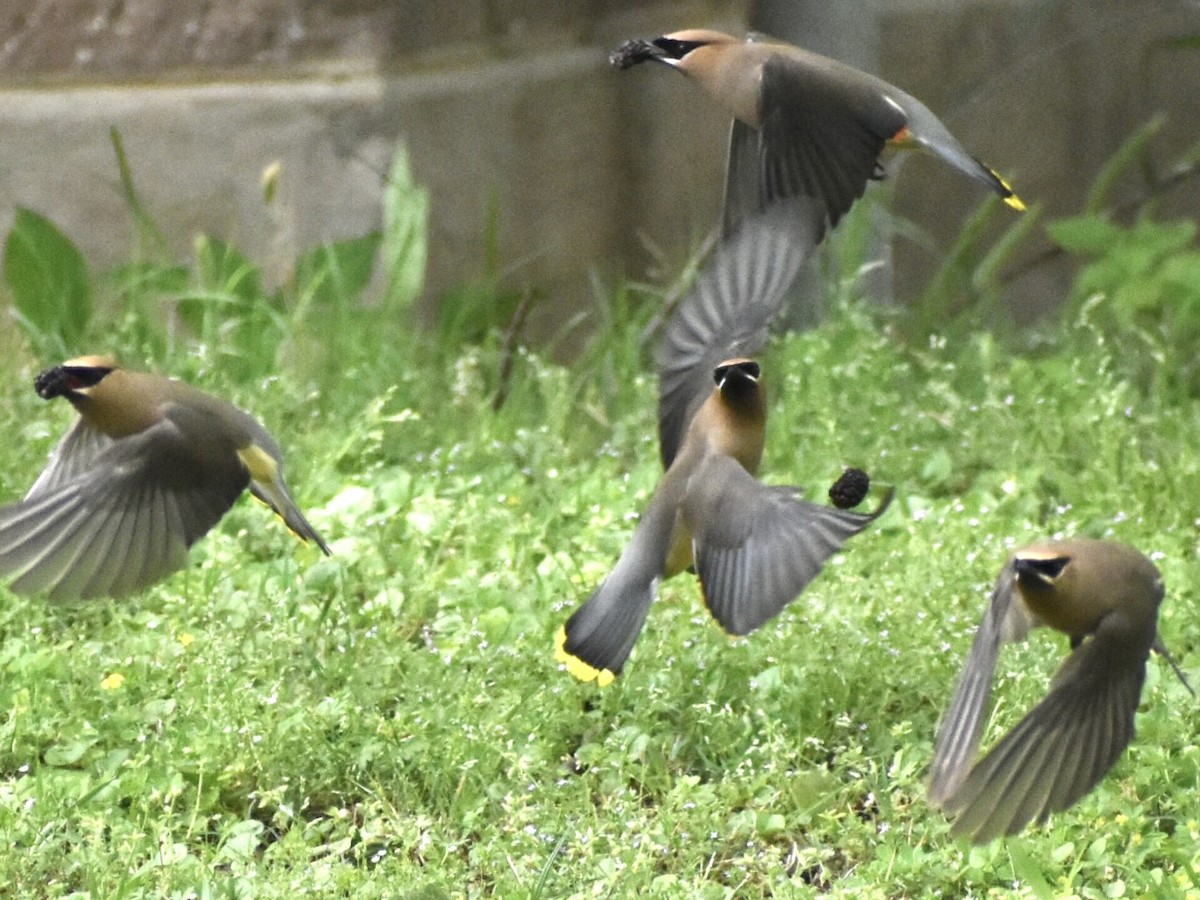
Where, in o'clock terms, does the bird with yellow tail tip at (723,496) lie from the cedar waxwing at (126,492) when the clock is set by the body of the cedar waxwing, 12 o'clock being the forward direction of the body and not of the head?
The bird with yellow tail tip is roughly at 6 o'clock from the cedar waxwing.

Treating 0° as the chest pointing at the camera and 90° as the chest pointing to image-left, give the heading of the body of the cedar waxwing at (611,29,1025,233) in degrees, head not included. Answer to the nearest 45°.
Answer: approximately 90°

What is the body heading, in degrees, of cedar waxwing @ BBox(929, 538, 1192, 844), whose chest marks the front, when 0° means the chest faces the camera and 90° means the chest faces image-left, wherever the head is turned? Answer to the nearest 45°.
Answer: approximately 45°

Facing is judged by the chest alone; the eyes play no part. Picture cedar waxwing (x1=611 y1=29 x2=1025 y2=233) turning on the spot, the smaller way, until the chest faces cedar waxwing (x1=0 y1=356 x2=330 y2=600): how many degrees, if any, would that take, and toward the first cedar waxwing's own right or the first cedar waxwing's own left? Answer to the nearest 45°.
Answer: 0° — it already faces it

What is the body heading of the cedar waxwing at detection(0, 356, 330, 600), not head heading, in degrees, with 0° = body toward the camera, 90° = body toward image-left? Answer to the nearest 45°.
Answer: approximately 90°

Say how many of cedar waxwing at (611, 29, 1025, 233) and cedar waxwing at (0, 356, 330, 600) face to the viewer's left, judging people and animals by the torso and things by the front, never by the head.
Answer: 2

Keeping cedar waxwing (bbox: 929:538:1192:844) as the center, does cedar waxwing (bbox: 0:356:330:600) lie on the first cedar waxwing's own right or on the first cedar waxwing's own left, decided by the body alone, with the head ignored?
on the first cedar waxwing's own right

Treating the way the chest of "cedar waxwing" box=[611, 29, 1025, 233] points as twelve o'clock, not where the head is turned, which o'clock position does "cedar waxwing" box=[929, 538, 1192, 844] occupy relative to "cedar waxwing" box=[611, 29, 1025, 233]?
"cedar waxwing" box=[929, 538, 1192, 844] is roughly at 8 o'clock from "cedar waxwing" box=[611, 29, 1025, 233].

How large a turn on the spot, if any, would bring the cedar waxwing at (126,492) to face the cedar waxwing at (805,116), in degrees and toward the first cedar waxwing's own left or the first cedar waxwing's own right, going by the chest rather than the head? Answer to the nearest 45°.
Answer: approximately 180°

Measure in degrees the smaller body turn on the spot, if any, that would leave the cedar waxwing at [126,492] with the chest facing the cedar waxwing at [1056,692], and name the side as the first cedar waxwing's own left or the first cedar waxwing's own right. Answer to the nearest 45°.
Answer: approximately 135° to the first cedar waxwing's own left
